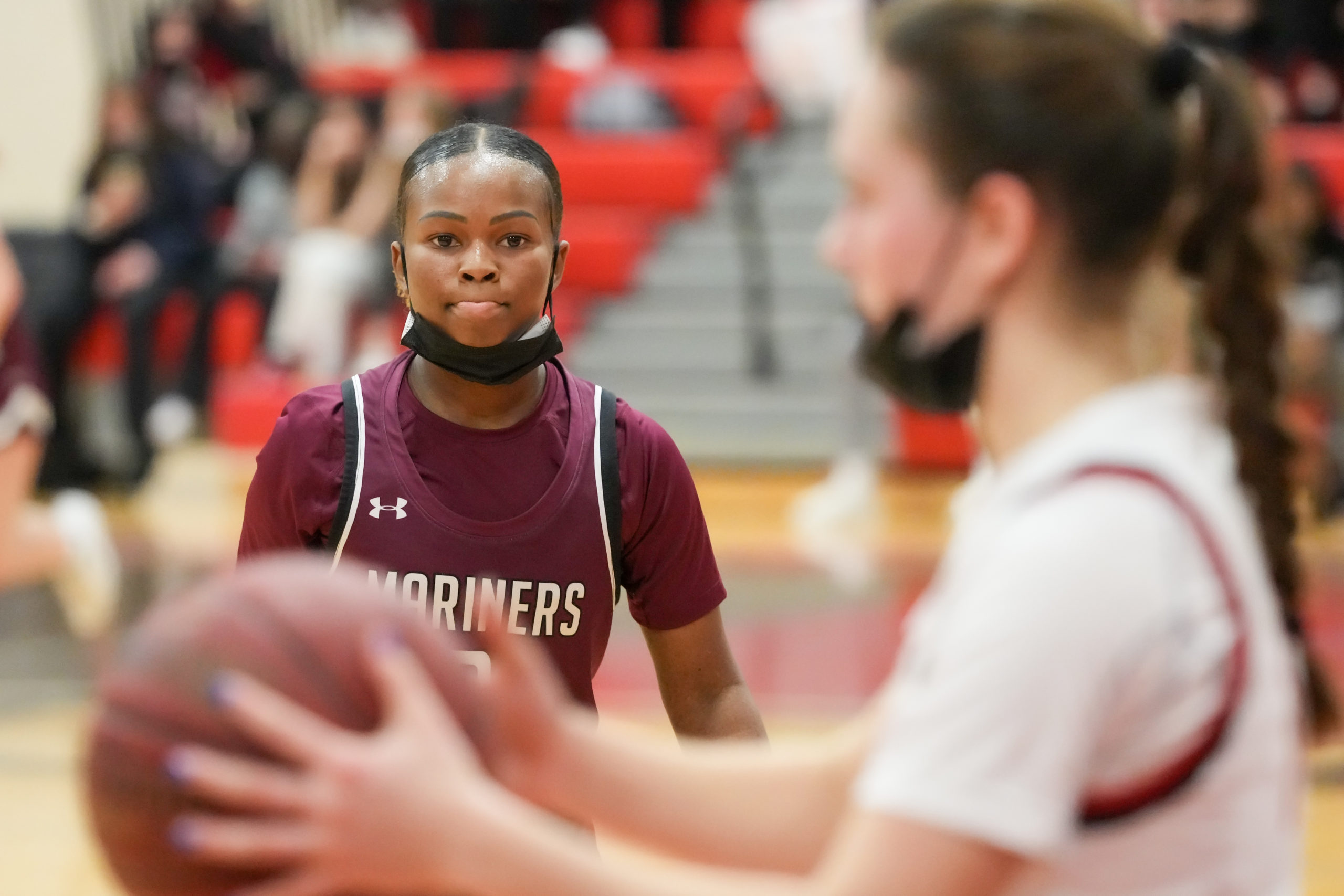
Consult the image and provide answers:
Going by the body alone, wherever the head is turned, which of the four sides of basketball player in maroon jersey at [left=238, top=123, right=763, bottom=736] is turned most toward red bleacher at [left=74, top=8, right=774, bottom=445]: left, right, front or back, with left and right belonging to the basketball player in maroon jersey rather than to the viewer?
back

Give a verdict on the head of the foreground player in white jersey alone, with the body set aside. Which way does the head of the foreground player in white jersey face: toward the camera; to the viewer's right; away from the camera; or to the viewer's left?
to the viewer's left

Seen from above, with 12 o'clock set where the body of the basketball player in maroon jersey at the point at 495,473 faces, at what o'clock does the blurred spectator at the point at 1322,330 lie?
The blurred spectator is roughly at 7 o'clock from the basketball player in maroon jersey.

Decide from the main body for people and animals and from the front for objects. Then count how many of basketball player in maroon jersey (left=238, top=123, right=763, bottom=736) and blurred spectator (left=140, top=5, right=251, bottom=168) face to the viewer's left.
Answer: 0

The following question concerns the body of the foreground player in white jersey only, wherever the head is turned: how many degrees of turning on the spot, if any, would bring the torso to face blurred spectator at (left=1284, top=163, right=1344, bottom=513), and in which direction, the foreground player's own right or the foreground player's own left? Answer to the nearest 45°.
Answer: approximately 90° to the foreground player's own right

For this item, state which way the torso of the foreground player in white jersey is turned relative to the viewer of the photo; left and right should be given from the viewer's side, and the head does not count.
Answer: facing to the left of the viewer

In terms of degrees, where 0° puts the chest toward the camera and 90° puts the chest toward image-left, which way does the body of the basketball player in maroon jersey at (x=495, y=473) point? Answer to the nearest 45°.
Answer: approximately 0°

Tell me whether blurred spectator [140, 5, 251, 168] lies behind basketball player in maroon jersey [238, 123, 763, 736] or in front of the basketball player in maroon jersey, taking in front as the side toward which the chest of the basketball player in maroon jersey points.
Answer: behind
